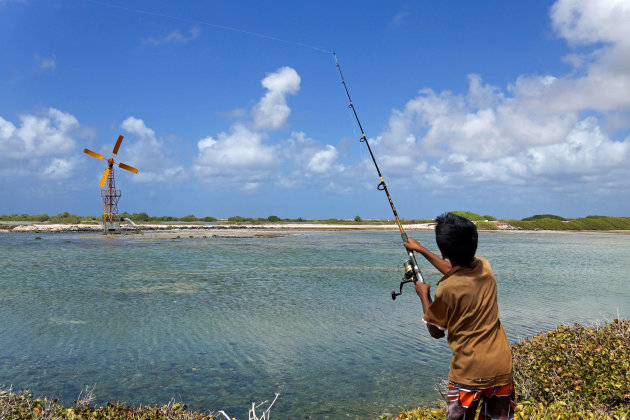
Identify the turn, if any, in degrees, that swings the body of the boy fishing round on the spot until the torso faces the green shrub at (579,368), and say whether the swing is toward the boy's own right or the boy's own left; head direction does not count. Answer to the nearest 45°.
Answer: approximately 90° to the boy's own right

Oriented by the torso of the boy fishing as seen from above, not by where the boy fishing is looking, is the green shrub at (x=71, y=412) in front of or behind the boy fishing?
in front

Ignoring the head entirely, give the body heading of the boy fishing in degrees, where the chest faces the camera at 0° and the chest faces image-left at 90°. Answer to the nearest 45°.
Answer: approximately 135°
